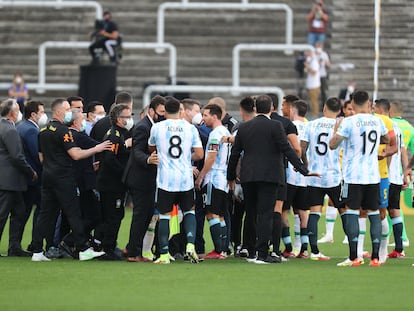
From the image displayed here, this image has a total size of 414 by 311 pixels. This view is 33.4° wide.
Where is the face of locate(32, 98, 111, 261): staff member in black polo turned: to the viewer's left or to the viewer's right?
to the viewer's right

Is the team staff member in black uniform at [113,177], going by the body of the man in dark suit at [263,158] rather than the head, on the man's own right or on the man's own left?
on the man's own left

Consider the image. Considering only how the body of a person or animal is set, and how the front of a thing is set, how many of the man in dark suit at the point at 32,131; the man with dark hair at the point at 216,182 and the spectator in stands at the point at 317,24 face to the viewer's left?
1

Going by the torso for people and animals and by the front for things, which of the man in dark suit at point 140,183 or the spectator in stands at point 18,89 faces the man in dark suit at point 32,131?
the spectator in stands

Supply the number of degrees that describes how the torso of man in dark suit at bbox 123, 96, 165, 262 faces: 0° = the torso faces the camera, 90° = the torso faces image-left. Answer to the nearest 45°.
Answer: approximately 270°

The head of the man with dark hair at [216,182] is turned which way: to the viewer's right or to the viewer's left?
to the viewer's left

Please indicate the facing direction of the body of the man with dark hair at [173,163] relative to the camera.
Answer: away from the camera

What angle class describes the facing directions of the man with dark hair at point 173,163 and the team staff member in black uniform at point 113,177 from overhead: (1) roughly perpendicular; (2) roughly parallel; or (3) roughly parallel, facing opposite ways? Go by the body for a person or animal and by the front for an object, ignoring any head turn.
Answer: roughly perpendicular

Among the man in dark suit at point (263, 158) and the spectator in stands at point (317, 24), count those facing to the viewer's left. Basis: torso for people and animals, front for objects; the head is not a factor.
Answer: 0

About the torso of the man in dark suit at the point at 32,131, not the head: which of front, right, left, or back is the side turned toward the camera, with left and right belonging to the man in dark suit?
right

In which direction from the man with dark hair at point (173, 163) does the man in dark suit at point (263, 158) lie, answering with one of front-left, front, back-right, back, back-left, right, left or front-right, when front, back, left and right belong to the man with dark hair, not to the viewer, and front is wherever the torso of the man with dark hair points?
right

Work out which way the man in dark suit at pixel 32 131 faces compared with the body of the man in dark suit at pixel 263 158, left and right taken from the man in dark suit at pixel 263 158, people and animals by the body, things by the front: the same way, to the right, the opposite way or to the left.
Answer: to the right

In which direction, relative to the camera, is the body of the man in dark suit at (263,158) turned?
away from the camera

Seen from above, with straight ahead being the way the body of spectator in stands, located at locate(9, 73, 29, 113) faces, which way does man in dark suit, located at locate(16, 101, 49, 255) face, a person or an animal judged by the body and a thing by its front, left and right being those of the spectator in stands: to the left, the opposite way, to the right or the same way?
to the left

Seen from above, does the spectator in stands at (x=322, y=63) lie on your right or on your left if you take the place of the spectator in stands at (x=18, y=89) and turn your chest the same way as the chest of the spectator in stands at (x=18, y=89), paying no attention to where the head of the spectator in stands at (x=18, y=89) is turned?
on your left

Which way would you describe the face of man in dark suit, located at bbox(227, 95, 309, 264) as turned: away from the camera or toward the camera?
away from the camera

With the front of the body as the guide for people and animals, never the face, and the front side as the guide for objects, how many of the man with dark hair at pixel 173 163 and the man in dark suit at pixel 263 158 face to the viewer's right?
0

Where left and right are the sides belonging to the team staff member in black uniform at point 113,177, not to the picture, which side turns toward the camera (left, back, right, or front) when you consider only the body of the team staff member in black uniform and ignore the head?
right

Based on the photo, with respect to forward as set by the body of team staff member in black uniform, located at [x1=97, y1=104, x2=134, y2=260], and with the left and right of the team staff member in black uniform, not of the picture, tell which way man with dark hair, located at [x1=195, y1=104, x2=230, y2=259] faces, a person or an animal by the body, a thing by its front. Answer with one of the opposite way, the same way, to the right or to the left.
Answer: the opposite way
